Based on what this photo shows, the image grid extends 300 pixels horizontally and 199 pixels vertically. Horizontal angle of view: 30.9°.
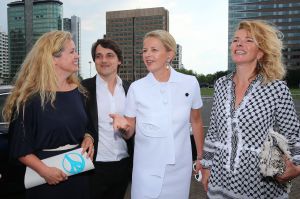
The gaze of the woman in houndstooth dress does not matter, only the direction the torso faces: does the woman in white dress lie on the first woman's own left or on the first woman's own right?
on the first woman's own right

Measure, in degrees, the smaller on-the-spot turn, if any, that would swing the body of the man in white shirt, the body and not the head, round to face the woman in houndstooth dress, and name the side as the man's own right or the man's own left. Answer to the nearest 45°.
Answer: approximately 45° to the man's own left

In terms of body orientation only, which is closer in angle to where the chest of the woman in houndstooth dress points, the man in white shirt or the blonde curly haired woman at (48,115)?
the blonde curly haired woman

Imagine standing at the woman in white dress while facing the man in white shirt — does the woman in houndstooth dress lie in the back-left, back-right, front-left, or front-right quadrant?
back-right

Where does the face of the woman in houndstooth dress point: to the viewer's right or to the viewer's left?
to the viewer's left

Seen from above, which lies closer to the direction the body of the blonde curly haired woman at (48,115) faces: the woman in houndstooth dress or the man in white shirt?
the woman in houndstooth dress

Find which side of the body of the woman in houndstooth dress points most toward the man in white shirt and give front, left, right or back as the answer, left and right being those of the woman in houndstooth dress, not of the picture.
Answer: right

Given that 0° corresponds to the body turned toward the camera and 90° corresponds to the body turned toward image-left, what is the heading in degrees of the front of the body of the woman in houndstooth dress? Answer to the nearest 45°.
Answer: approximately 45°

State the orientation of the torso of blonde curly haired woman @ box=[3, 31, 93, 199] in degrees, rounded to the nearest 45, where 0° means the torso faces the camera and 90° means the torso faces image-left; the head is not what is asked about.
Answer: approximately 315°

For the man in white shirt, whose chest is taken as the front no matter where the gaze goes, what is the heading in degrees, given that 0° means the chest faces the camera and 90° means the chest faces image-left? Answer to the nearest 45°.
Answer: approximately 0°

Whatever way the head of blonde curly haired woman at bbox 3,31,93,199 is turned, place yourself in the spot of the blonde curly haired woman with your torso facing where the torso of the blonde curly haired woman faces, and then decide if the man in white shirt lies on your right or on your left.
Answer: on your left
